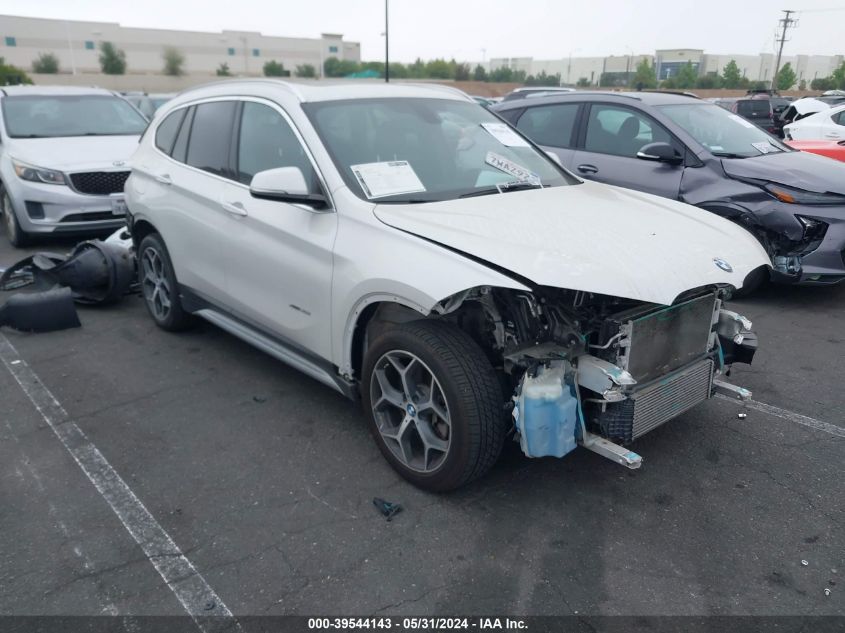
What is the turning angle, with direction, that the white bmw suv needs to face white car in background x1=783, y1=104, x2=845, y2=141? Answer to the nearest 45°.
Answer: approximately 90° to its left

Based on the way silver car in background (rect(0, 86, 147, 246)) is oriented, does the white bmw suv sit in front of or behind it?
in front

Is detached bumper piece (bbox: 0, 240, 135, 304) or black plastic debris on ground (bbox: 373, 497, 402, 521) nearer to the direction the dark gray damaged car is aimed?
the black plastic debris on ground

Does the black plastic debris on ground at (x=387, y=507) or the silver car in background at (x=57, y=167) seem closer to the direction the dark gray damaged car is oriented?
the black plastic debris on ground

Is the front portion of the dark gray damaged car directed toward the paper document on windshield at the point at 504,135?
no

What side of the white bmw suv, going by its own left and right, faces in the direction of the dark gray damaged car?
left

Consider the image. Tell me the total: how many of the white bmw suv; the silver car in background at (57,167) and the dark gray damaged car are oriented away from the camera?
0

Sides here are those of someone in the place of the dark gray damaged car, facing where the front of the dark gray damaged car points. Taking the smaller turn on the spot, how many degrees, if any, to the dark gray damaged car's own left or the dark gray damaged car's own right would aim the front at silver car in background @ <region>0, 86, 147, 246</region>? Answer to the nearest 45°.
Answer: approximately 135° to the dark gray damaged car's own right

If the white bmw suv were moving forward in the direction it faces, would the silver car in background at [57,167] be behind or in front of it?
behind

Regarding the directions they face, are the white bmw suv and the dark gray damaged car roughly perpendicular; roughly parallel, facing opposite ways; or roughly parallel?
roughly parallel

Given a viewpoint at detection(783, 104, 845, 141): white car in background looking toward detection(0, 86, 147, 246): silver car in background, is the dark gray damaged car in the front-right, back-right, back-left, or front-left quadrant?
front-left

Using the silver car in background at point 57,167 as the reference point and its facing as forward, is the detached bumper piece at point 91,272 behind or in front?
in front

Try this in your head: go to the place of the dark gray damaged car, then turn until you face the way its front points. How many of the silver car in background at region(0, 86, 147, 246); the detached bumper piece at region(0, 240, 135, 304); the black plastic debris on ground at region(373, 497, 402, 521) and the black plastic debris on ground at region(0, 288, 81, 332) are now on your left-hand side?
0

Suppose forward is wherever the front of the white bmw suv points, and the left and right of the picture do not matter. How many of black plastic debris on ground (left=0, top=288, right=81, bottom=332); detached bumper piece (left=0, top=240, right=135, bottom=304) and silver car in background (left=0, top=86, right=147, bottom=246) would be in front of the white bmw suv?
0

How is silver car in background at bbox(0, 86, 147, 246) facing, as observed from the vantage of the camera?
facing the viewer and to the right of the viewer

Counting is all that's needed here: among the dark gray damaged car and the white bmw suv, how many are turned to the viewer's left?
0

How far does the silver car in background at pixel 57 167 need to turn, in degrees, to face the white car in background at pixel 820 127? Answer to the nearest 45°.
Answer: approximately 45° to its left

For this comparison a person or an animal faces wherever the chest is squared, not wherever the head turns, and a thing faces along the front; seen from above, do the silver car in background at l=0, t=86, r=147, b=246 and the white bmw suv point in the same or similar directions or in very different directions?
same or similar directions
